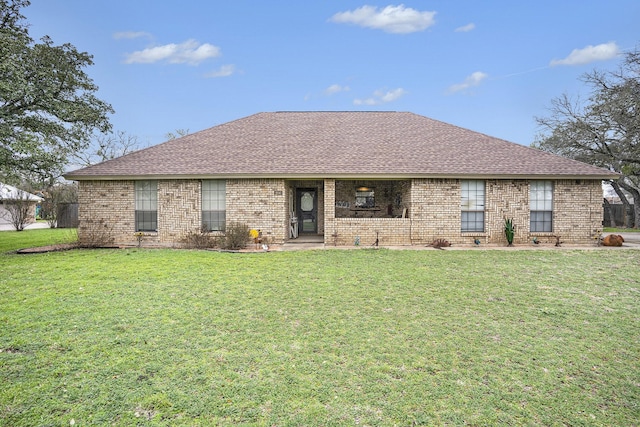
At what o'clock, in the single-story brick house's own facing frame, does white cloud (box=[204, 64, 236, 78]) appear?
The white cloud is roughly at 5 o'clock from the single-story brick house.

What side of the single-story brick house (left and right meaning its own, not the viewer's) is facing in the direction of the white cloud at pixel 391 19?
back

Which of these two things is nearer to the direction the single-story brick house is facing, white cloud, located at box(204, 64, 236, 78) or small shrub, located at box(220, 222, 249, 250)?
the small shrub

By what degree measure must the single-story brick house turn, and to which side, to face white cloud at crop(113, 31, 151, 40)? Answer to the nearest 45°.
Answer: approximately 135° to its right

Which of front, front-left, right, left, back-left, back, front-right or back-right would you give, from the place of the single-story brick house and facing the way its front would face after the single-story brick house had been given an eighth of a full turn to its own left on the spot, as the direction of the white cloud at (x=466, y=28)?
left

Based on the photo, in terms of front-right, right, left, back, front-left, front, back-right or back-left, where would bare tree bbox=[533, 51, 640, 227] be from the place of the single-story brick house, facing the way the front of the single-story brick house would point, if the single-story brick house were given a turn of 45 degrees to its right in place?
back

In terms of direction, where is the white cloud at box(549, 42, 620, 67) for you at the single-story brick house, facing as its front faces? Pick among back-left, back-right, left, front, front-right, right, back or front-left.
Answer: back-left

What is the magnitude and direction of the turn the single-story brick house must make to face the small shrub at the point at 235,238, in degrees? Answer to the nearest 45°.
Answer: approximately 90° to its right

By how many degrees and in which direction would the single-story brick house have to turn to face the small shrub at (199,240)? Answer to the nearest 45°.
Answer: approximately 90° to its right

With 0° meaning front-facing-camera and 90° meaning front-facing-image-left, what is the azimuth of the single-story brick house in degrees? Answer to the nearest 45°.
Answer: approximately 0°

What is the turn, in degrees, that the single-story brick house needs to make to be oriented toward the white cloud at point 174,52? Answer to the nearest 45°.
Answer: approximately 135° to its right
